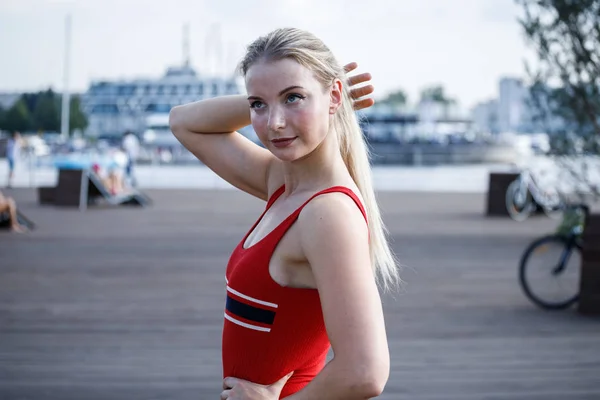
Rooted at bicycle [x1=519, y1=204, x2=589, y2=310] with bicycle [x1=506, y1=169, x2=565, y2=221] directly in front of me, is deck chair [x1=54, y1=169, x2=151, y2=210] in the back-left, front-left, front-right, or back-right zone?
front-left

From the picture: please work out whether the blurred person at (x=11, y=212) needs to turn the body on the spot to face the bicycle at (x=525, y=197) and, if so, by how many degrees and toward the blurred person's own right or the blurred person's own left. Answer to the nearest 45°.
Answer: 0° — they already face it

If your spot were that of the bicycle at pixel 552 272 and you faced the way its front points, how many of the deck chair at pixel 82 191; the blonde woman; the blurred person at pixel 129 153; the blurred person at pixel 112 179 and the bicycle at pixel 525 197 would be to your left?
1

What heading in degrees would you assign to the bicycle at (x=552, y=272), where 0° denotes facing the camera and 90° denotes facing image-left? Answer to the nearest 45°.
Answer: approximately 90°

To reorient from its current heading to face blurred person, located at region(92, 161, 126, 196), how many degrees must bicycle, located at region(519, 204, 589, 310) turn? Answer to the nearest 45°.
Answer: approximately 45° to its right

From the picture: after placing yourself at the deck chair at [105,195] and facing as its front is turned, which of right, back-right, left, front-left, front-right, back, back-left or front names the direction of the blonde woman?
right

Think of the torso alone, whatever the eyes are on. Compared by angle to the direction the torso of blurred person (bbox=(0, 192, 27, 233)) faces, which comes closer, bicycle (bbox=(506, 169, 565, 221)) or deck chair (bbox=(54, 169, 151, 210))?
the bicycle

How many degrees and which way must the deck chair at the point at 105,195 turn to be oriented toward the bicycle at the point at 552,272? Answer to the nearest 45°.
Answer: approximately 90° to its right

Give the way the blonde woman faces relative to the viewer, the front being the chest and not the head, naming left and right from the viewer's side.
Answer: facing the viewer and to the left of the viewer

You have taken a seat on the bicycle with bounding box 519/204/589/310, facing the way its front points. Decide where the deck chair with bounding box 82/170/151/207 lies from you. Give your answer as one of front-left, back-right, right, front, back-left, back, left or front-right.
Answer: front-right

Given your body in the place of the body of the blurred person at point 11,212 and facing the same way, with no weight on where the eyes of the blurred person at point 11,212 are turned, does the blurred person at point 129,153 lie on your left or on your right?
on your left

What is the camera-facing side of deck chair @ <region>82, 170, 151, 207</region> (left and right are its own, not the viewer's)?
right

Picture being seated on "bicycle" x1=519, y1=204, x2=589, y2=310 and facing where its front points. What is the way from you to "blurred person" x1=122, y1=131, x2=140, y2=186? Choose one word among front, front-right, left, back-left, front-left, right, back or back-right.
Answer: front-right

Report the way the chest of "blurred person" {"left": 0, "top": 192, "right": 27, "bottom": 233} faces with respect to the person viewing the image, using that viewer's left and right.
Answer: facing to the right of the viewer

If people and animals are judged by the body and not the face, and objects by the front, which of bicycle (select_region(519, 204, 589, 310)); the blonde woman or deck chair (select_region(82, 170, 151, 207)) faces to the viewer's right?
the deck chair

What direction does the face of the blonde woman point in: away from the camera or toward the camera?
toward the camera

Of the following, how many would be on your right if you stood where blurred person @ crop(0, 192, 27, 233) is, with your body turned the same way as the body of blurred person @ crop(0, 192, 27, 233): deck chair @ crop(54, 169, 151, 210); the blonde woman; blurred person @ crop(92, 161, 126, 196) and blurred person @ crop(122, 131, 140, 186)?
1

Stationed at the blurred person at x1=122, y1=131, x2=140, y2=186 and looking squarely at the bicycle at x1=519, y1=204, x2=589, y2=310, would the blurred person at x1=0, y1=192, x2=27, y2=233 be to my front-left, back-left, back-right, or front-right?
front-right
